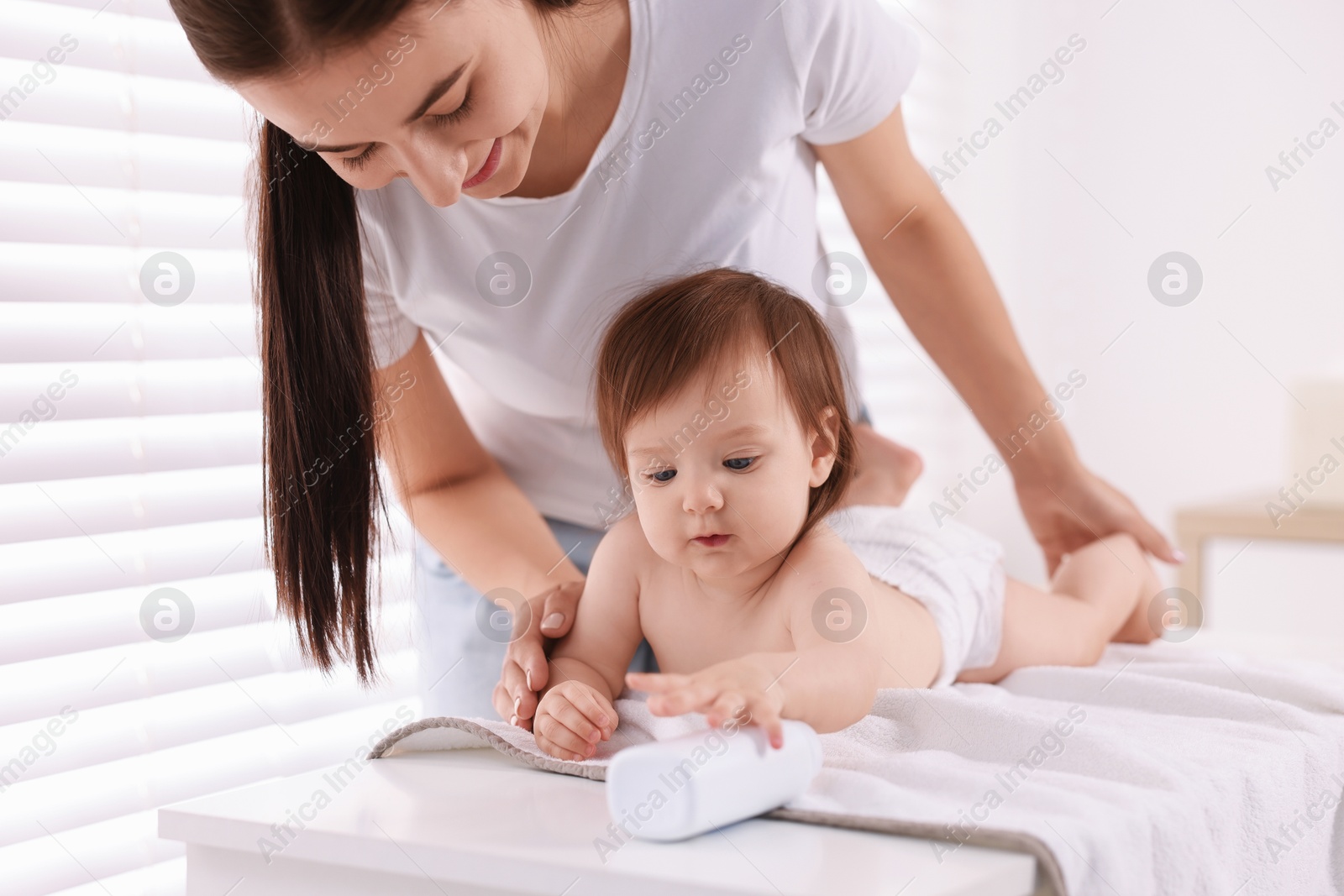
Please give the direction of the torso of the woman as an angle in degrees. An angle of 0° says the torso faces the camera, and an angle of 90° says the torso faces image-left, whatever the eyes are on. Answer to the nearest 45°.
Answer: approximately 0°
